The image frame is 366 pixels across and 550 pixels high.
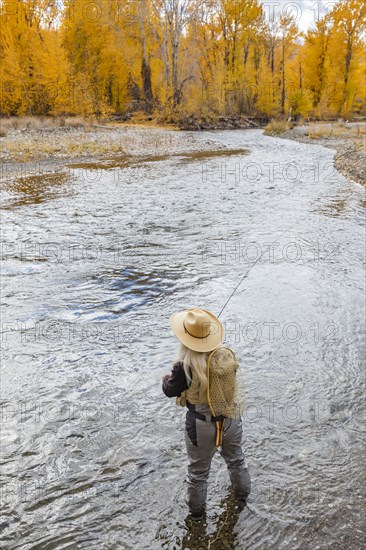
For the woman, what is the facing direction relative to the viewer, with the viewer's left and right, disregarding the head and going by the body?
facing away from the viewer and to the left of the viewer
